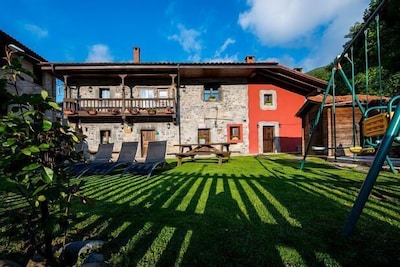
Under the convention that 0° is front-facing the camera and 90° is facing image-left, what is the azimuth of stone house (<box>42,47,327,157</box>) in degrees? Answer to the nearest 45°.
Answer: approximately 0°

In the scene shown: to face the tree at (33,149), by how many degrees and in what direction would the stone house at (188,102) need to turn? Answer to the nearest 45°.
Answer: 0° — it already faces it

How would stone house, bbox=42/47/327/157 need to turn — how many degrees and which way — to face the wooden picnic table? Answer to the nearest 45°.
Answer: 0° — it already faces it

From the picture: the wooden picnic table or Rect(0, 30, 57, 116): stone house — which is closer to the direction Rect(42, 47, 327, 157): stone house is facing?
the wooden picnic table

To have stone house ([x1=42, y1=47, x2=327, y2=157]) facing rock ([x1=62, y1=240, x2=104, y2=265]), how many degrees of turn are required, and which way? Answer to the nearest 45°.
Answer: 0° — it already faces it

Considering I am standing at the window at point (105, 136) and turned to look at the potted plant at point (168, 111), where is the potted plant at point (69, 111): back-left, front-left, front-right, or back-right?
back-right

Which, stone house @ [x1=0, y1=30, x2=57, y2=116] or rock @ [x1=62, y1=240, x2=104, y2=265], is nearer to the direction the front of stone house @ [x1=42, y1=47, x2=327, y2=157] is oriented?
the rock

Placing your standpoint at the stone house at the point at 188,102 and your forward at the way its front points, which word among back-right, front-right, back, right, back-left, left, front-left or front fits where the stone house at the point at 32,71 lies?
right

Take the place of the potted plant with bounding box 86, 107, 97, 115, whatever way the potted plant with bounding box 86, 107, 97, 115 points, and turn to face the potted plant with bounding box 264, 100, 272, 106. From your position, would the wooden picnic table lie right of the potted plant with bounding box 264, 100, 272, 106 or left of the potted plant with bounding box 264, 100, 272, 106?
right
